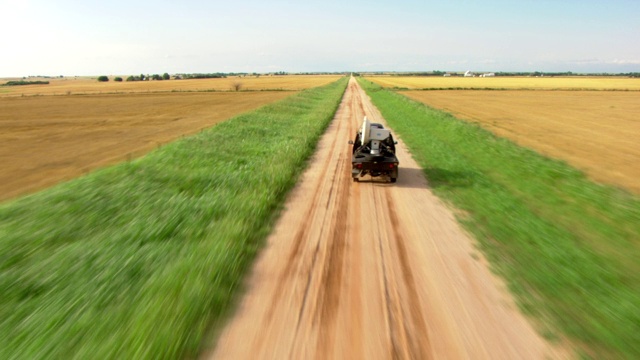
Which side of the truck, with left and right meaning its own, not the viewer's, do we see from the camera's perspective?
back
